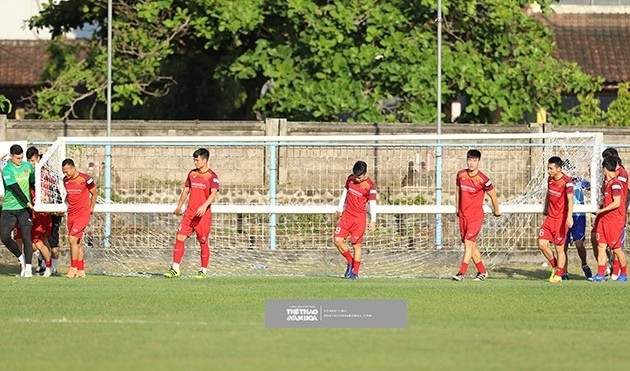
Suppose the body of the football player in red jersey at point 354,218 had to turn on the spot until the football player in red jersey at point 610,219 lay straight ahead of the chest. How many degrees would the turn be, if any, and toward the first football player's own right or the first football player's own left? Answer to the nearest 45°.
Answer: approximately 135° to the first football player's own left

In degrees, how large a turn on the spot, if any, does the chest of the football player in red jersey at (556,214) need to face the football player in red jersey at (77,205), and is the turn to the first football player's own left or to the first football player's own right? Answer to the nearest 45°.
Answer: approximately 45° to the first football player's own right

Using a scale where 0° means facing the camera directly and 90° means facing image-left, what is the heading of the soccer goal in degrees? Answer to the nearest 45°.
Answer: approximately 0°

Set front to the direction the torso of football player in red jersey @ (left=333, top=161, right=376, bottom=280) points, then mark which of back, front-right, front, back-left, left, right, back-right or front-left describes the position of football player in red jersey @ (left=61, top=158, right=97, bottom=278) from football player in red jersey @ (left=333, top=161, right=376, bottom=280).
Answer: front-right

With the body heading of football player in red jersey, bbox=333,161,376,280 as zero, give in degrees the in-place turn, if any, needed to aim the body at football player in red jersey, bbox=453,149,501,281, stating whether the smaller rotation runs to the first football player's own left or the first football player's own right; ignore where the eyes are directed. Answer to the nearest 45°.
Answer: approximately 135° to the first football player's own left

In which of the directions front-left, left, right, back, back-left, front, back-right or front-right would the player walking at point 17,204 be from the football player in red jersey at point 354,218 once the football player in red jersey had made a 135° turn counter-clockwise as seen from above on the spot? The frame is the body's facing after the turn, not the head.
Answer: back

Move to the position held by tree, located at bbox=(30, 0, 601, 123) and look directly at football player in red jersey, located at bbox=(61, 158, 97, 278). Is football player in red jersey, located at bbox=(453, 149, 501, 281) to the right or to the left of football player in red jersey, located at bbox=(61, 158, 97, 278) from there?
left

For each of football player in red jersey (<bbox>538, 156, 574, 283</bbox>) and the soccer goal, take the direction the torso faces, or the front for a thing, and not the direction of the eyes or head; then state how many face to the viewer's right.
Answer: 0

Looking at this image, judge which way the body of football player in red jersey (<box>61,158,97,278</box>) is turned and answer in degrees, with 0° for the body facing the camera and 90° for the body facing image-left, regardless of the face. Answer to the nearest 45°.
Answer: approximately 45°

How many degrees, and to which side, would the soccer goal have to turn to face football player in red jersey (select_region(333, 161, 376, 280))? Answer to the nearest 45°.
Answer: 0° — it already faces them

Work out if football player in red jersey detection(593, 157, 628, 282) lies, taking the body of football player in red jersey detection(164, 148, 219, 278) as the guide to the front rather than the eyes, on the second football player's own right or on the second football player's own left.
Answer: on the second football player's own left

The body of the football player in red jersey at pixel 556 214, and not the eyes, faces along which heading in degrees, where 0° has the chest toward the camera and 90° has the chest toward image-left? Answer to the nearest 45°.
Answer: approximately 45°

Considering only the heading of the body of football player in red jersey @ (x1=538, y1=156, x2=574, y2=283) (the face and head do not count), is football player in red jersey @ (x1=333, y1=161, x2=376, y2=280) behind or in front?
in front

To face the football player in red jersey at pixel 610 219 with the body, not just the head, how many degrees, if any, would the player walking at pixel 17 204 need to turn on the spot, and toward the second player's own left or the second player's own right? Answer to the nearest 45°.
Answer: approximately 45° to the second player's own left
